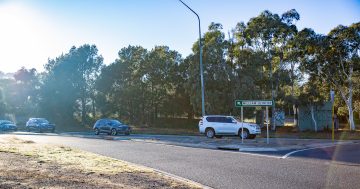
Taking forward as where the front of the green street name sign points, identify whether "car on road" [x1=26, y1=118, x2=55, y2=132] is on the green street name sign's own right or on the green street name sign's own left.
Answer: on the green street name sign's own right

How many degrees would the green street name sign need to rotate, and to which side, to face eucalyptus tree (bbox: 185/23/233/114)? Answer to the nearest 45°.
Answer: approximately 180°

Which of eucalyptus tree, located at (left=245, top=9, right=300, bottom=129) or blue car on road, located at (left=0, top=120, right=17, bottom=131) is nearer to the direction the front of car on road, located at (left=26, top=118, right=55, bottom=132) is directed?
the eucalyptus tree

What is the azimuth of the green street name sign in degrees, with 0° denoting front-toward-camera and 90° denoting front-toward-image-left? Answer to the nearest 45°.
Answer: approximately 0°

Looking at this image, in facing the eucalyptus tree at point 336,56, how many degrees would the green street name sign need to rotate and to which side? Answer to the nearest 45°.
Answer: approximately 135° to its left

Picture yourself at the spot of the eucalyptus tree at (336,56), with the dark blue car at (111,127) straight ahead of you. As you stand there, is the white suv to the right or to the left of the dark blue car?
left

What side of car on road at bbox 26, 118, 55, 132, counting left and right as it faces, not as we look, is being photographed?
right

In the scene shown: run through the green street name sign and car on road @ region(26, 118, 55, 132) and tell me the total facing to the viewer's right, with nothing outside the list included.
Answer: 1
